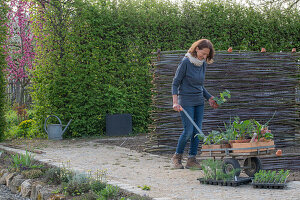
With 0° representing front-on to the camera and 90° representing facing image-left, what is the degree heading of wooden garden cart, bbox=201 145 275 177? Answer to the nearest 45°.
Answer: approximately 90°

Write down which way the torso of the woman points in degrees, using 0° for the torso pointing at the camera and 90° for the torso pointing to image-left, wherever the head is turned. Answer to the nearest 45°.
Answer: approximately 315°

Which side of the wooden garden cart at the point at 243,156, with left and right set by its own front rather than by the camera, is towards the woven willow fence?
right

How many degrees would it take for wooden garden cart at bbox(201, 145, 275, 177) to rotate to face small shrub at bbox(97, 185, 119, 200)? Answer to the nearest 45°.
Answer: approximately 45° to its left

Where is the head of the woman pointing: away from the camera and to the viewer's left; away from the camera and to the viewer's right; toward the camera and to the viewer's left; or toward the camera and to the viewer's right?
toward the camera and to the viewer's right

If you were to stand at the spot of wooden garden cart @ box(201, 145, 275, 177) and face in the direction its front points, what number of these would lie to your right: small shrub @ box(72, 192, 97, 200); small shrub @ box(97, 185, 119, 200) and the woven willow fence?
1
